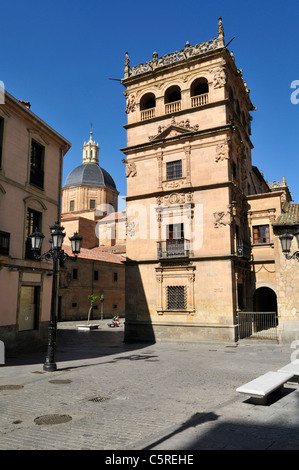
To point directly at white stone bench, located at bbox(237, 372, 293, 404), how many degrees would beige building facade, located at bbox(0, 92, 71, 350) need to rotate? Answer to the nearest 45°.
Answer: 0° — it already faces it

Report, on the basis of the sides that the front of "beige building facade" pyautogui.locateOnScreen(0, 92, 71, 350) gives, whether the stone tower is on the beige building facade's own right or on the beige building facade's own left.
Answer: on the beige building facade's own left

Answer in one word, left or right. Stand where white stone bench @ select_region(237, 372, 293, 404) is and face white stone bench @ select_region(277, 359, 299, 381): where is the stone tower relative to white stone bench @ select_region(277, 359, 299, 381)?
left

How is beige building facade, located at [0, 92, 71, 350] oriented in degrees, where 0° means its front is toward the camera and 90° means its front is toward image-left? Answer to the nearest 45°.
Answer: approximately 315°
